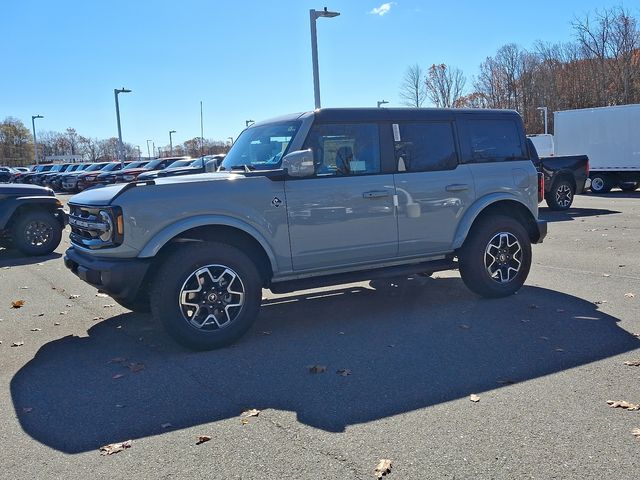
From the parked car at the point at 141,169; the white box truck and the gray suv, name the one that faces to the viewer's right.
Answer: the white box truck

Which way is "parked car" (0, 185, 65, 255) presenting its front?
to the viewer's right

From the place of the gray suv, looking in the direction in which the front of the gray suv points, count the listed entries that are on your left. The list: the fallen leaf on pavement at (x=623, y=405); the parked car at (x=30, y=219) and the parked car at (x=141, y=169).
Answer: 1

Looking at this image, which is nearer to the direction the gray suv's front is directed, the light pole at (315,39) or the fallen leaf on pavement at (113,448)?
the fallen leaf on pavement

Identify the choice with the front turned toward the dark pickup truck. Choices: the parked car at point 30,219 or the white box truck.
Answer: the parked car

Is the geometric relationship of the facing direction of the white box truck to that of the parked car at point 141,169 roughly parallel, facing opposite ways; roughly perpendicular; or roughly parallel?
roughly perpendicular

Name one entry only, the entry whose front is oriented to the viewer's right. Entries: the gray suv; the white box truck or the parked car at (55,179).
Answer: the white box truck

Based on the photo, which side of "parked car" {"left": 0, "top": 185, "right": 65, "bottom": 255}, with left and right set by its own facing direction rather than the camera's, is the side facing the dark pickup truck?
front

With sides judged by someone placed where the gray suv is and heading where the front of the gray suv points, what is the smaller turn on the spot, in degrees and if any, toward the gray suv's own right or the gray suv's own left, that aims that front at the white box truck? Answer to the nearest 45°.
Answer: approximately 180°

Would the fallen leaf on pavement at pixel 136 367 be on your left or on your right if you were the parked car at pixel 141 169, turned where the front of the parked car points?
on your left

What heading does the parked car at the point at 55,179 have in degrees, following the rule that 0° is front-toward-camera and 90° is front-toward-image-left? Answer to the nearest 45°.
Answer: approximately 45°

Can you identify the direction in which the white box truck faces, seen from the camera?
facing to the right of the viewer

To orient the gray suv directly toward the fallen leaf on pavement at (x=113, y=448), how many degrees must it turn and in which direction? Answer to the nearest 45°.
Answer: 0° — it already faces it
